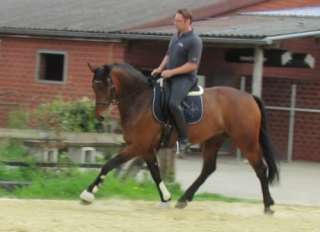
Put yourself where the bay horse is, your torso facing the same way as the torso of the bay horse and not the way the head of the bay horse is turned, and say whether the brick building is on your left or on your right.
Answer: on your right

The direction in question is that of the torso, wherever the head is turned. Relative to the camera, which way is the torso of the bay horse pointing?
to the viewer's left

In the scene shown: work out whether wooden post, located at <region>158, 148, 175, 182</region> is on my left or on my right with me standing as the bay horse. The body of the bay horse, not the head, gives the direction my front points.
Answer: on my right

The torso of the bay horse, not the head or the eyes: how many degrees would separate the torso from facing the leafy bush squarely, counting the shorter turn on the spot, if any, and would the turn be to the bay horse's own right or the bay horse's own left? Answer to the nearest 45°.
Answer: approximately 45° to the bay horse's own right
